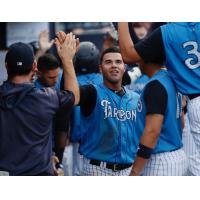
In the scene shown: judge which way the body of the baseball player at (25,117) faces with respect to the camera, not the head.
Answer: away from the camera

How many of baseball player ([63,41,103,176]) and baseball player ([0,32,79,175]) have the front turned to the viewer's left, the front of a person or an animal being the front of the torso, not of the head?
0

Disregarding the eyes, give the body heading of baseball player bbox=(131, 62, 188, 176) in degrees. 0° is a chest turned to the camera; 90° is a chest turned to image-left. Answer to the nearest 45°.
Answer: approximately 90°

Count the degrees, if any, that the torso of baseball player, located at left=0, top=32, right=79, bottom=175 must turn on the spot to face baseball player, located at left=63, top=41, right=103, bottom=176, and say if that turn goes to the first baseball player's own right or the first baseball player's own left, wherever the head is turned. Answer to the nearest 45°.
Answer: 0° — they already face them

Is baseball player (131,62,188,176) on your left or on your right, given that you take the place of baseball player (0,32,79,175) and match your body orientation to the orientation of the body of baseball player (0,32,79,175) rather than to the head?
on your right

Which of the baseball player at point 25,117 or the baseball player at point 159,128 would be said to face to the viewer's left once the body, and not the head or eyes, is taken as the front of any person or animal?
the baseball player at point 159,128

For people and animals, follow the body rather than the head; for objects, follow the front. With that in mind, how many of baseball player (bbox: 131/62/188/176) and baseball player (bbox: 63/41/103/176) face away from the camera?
1
